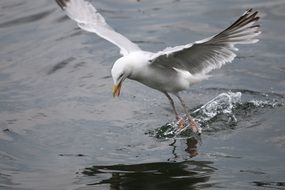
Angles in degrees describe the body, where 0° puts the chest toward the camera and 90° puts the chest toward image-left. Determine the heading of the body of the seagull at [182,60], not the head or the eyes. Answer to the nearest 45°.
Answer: approximately 45°

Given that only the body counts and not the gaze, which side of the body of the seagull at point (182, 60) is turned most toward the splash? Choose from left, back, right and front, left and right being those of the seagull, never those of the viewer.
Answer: back
